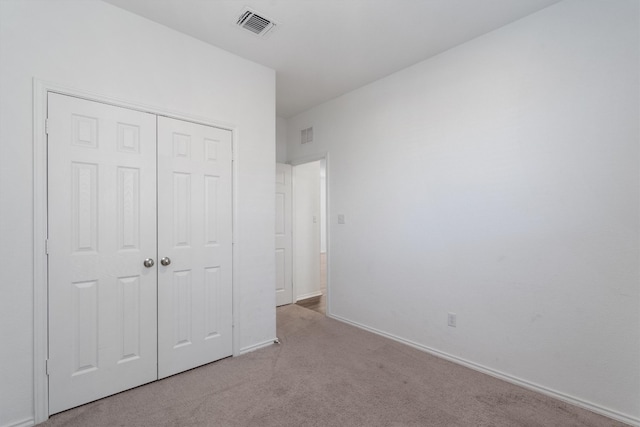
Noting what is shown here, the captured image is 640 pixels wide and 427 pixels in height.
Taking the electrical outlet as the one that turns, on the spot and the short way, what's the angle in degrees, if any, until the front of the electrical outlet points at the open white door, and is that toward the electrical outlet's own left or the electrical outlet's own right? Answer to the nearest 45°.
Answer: approximately 45° to the electrical outlet's own right

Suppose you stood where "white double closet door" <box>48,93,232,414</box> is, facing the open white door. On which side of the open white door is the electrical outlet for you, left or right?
right

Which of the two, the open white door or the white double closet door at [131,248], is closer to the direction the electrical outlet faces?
the white double closet door

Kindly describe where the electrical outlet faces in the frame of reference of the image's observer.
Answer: facing the viewer and to the left of the viewer

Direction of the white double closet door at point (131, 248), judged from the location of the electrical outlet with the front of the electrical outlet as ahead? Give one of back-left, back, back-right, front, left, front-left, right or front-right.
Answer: front
